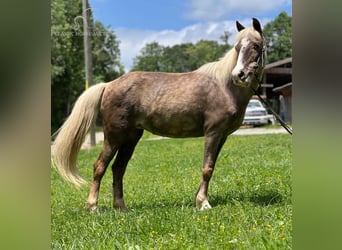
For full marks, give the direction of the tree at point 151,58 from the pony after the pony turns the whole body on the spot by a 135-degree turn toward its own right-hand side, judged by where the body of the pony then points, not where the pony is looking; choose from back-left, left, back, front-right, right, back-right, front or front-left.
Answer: back-right

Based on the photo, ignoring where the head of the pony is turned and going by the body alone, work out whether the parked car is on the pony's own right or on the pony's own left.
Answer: on the pony's own left

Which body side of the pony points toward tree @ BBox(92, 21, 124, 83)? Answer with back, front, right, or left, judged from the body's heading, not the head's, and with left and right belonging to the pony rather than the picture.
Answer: left

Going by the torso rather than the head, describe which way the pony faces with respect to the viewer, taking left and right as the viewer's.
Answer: facing to the right of the viewer

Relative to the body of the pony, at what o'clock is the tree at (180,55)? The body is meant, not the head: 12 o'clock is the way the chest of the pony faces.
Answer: The tree is roughly at 9 o'clock from the pony.

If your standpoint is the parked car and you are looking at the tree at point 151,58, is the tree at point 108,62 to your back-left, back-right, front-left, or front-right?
front-left

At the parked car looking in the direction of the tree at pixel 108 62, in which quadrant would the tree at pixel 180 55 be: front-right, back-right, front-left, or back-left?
front-right
